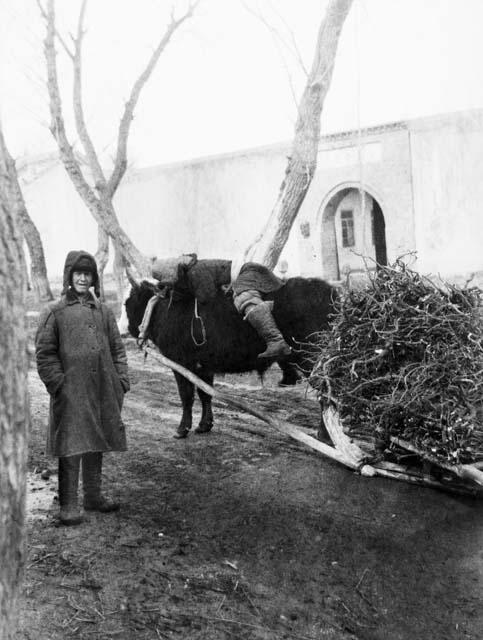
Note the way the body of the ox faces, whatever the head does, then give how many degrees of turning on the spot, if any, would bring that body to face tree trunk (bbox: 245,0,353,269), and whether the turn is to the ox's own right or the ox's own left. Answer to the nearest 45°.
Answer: approximately 135° to the ox's own right

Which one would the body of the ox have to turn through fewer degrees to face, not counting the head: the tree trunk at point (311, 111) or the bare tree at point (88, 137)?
the bare tree

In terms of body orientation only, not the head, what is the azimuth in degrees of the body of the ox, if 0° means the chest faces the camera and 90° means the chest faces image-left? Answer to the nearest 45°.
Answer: approximately 90°

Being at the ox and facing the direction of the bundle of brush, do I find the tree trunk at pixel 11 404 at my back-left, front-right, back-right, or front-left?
front-right

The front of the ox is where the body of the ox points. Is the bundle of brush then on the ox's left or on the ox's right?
on the ox's left

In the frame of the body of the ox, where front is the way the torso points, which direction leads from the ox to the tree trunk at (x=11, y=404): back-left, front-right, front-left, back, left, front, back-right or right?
left
